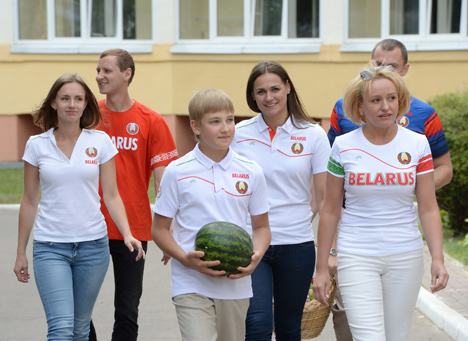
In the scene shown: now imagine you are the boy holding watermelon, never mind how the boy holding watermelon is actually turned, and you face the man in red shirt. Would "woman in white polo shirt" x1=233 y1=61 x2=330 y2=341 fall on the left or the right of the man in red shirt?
right

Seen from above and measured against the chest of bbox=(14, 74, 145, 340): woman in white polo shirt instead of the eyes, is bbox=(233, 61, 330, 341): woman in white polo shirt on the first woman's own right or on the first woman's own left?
on the first woman's own left

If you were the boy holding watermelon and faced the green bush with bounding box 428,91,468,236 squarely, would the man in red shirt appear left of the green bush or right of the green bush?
left

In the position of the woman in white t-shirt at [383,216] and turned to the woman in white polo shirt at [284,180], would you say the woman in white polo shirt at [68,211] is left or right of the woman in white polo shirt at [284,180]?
left

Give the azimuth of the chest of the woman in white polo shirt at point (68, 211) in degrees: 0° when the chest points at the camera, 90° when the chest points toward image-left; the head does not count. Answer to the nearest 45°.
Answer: approximately 0°

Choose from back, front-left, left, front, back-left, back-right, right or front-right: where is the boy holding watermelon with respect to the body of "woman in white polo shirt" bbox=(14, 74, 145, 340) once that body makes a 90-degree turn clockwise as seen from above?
back-left

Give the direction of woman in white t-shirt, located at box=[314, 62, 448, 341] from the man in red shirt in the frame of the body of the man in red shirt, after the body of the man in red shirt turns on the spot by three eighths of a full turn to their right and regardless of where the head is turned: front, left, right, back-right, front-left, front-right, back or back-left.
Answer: back-right

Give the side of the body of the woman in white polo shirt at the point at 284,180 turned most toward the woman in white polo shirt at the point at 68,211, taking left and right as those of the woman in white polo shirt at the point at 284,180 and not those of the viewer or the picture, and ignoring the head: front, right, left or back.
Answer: right
